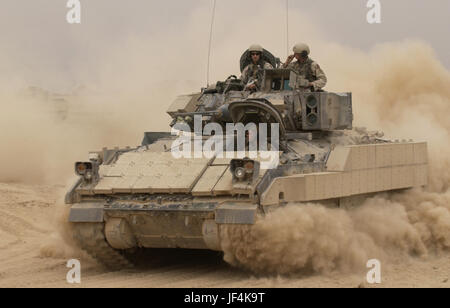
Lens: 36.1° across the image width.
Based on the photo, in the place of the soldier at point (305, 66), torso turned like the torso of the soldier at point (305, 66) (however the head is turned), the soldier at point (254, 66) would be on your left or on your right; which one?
on your right

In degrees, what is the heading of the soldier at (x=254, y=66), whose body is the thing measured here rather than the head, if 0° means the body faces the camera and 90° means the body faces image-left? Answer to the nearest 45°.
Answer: approximately 0°
